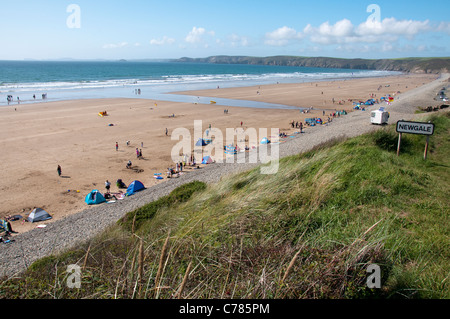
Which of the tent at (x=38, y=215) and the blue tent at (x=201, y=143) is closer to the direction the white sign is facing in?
the tent

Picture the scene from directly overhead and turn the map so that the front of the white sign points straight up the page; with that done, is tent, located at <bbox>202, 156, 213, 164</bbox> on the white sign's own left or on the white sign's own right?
on the white sign's own right

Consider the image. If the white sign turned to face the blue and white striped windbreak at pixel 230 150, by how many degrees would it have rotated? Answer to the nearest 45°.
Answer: approximately 135° to its right

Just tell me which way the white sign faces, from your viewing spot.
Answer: facing the viewer

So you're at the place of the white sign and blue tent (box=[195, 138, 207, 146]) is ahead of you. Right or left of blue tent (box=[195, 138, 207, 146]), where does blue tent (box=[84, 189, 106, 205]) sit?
left

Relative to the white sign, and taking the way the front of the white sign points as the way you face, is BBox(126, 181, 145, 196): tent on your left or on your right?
on your right

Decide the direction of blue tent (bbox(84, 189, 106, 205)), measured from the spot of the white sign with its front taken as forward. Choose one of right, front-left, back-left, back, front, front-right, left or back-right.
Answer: right

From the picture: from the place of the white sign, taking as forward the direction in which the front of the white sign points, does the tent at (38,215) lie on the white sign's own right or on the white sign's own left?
on the white sign's own right
